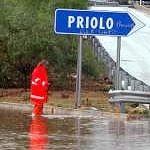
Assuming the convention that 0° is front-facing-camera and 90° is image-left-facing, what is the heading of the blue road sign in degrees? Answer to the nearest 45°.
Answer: approximately 0°
